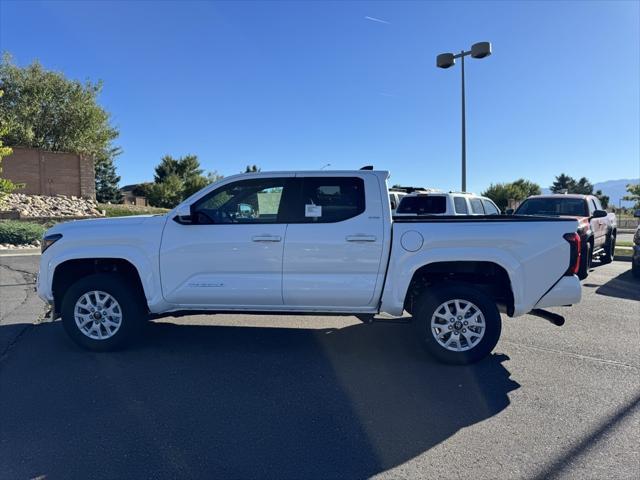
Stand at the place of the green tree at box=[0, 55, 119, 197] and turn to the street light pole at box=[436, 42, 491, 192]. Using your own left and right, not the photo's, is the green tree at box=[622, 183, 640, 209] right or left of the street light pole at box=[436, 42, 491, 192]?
left

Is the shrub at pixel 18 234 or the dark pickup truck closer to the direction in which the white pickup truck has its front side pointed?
the shrub

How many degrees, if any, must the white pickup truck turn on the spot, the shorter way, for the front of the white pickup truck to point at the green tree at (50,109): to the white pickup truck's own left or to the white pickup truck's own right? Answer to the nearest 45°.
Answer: approximately 45° to the white pickup truck's own right

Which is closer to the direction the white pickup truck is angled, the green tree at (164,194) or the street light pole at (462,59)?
the green tree

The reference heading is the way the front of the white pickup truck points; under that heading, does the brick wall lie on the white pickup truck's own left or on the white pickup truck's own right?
on the white pickup truck's own right

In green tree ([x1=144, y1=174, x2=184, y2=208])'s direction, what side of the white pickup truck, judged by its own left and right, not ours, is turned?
right

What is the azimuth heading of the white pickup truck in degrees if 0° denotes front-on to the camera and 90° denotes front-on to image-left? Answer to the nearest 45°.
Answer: approximately 90°

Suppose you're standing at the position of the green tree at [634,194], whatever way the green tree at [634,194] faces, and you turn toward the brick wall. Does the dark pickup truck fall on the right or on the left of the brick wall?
left
